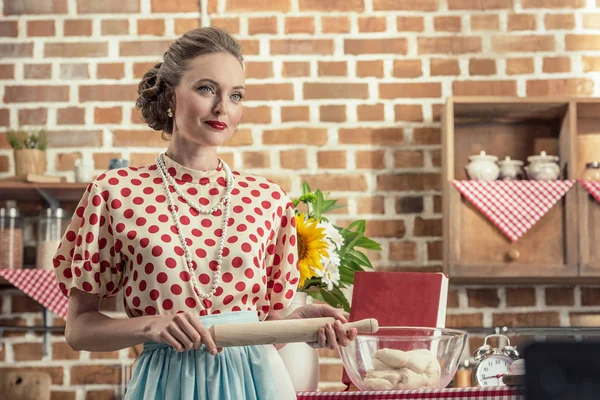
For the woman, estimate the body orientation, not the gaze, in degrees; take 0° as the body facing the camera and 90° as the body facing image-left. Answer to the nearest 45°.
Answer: approximately 315°

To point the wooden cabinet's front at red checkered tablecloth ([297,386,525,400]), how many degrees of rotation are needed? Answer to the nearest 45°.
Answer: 0° — it already faces it

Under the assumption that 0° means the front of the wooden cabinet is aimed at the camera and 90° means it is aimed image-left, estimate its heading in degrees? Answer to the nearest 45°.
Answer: approximately 0°

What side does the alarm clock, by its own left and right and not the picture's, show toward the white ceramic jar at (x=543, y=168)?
back

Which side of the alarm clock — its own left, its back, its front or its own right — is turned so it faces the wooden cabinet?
back

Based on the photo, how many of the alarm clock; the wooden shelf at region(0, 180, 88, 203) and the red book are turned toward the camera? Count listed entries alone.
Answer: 3

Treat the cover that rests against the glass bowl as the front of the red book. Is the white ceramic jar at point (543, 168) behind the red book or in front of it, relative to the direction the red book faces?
behind

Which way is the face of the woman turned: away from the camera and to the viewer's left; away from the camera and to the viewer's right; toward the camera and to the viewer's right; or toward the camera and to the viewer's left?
toward the camera and to the viewer's right

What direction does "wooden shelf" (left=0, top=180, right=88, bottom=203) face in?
toward the camera

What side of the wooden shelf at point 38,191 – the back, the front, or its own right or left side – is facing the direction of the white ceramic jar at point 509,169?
left

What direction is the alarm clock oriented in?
toward the camera

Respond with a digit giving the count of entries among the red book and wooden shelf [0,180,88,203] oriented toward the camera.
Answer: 2

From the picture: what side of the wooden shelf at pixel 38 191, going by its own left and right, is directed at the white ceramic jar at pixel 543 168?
left
